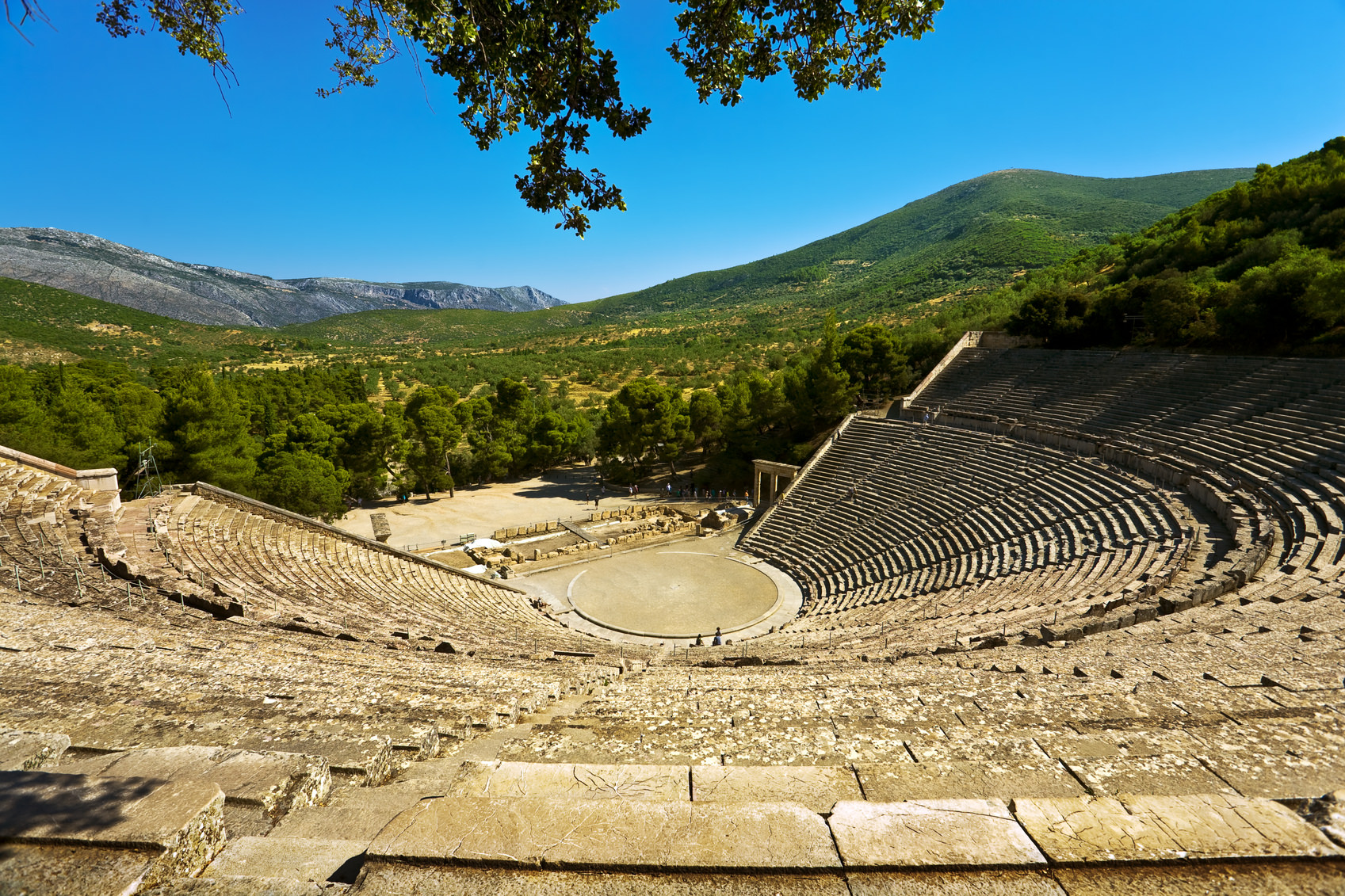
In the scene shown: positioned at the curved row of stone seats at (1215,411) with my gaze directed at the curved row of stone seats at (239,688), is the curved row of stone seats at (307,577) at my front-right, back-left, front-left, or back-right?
front-right

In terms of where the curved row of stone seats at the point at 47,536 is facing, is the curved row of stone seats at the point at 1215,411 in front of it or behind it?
in front

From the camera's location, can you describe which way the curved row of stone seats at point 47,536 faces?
facing to the right of the viewer

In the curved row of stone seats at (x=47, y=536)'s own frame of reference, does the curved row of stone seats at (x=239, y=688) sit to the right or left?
on its right

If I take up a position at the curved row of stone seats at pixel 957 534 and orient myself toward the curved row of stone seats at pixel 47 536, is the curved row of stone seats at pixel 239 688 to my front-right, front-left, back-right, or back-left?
front-left

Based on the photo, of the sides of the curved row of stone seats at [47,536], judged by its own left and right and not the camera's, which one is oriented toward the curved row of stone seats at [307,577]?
front
